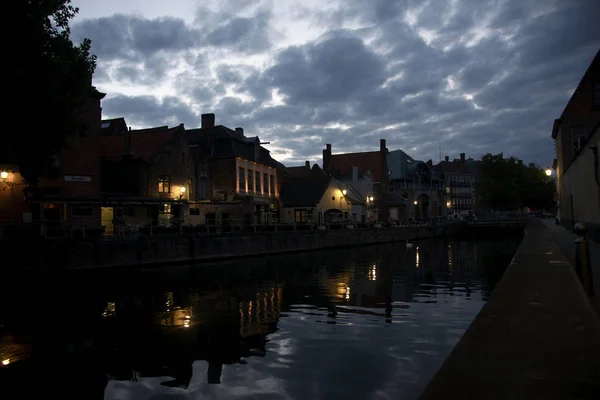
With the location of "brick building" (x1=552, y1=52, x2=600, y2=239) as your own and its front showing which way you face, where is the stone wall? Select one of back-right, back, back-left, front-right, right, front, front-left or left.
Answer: front-left

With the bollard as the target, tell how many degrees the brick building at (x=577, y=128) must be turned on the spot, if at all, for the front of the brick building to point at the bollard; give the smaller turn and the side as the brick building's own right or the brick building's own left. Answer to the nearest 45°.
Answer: approximately 90° to the brick building's own left

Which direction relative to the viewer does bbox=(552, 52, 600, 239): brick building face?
to the viewer's left

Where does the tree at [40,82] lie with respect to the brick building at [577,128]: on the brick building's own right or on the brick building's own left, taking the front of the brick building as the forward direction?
on the brick building's own left

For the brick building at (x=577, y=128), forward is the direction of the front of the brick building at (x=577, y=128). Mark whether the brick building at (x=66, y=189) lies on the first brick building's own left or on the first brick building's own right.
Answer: on the first brick building's own left

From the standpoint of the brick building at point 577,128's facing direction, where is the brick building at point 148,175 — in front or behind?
in front

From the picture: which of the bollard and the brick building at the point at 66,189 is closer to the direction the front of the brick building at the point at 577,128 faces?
the brick building
